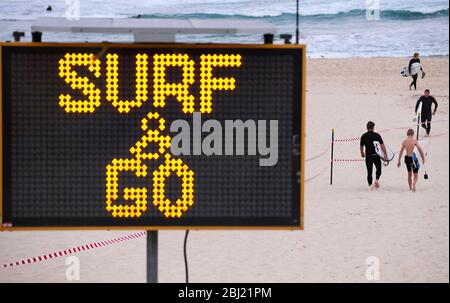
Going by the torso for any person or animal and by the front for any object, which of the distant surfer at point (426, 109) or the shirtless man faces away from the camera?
the shirtless man

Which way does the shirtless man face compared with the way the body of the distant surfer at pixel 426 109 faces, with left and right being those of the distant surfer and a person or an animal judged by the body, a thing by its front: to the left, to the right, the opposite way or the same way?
the opposite way

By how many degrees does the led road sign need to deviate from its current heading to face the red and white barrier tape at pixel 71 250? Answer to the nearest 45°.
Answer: approximately 180°

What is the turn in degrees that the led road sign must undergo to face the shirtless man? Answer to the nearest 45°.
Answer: approximately 135° to its left

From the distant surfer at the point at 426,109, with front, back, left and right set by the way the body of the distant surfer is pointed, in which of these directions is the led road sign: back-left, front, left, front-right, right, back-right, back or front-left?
front

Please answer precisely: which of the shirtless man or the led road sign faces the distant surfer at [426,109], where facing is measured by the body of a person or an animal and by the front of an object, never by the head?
the shirtless man

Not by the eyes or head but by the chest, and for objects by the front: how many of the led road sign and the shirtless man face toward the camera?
1

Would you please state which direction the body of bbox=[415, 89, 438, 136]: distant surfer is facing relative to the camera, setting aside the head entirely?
toward the camera

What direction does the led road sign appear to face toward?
toward the camera

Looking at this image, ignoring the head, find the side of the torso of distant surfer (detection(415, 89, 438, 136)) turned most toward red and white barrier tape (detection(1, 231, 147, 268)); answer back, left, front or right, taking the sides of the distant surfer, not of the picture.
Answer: front

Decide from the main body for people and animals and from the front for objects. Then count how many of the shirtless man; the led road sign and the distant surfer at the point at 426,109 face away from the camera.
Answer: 1

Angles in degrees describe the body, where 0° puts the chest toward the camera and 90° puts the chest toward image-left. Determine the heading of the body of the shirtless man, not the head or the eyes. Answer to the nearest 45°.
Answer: approximately 180°

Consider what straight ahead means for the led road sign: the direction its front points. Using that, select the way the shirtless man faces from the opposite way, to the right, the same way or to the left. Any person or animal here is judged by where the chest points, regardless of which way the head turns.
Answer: the opposite way

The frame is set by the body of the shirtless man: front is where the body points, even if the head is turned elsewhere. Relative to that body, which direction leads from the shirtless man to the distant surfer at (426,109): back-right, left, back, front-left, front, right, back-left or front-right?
front

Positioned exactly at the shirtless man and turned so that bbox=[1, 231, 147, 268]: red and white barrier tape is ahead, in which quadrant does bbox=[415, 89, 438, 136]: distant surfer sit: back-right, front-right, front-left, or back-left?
back-right
